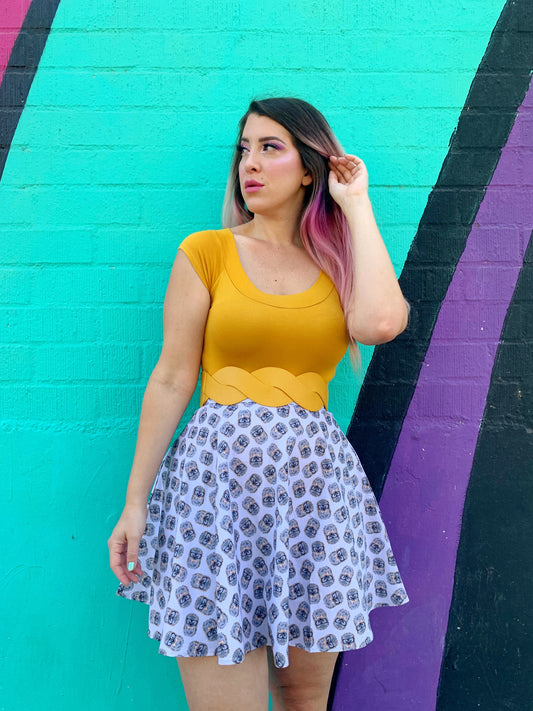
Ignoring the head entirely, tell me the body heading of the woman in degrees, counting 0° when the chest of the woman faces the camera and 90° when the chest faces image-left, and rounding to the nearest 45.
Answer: approximately 0°
